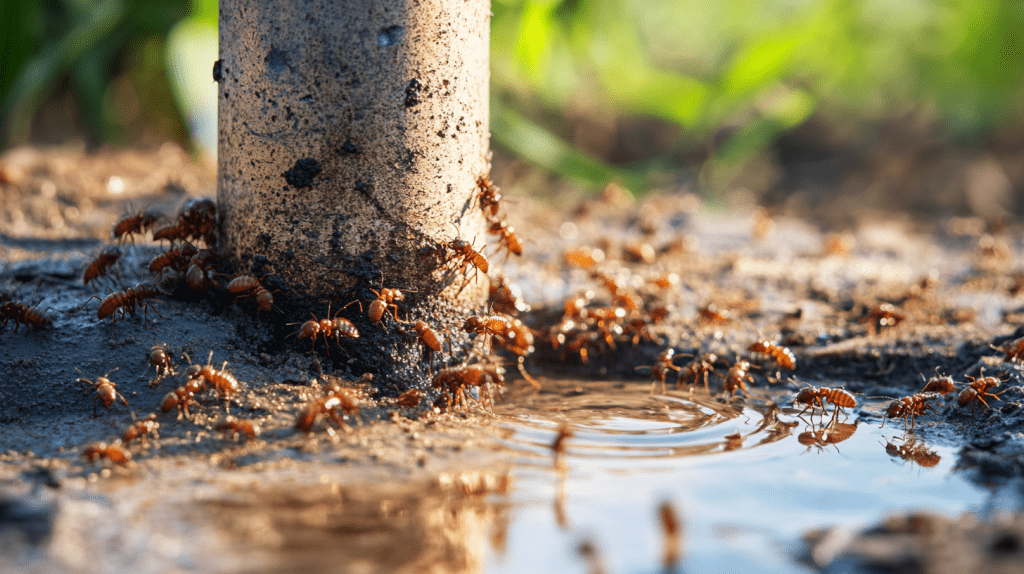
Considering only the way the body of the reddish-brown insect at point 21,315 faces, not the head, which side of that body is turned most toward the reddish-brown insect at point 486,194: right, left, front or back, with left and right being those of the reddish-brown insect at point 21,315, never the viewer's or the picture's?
back

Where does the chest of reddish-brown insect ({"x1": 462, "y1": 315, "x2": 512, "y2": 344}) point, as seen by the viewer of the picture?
to the viewer's left

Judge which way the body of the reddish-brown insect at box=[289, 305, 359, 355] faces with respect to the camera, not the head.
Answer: to the viewer's left

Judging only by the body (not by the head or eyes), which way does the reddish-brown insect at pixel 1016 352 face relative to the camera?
to the viewer's left

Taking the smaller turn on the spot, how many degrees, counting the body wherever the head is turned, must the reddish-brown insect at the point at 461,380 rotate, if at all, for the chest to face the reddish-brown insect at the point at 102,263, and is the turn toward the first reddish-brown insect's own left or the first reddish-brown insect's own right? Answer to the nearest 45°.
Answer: approximately 135° to the first reddish-brown insect's own left

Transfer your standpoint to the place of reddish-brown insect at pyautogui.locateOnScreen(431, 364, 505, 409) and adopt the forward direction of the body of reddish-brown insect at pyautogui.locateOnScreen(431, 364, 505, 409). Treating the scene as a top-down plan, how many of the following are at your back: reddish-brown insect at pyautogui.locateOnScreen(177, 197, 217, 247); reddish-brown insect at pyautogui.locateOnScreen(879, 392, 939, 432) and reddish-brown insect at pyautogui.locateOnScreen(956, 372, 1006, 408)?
2

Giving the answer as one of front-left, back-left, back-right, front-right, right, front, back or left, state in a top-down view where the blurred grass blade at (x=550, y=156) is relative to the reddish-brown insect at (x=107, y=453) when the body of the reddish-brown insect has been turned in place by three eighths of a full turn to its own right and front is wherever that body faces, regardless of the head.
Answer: front

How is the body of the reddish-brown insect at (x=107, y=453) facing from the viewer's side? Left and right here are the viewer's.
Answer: facing to the left of the viewer

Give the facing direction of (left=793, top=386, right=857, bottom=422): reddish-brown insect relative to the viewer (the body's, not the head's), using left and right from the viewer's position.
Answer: facing to the left of the viewer
